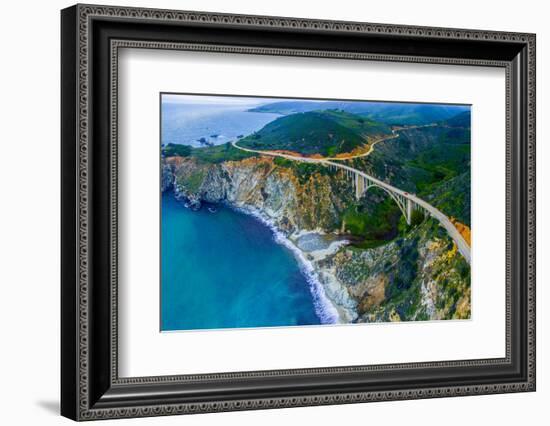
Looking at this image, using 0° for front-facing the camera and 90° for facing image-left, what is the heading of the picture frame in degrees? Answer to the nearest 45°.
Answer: approximately 315°
